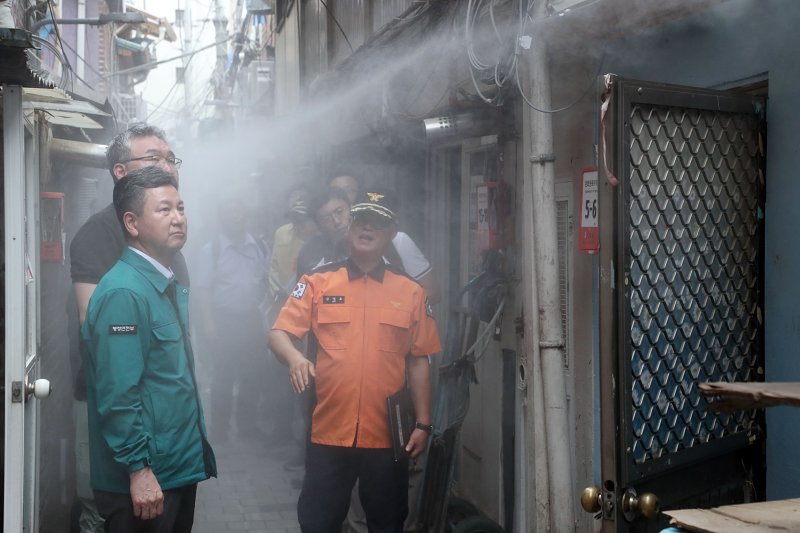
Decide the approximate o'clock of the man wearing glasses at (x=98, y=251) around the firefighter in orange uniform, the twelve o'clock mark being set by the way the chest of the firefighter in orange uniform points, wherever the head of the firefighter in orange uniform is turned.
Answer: The man wearing glasses is roughly at 3 o'clock from the firefighter in orange uniform.

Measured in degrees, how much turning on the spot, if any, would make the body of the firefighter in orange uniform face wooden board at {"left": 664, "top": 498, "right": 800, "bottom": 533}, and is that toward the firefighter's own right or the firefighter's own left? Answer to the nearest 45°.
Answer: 0° — they already face it

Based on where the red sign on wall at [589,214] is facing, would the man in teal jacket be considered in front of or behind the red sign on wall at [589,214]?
in front

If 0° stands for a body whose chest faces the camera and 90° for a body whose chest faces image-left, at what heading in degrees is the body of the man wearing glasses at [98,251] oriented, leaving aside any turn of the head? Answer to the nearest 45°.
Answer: approximately 315°

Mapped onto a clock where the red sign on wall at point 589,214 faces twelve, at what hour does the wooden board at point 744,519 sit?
The wooden board is roughly at 10 o'clock from the red sign on wall.

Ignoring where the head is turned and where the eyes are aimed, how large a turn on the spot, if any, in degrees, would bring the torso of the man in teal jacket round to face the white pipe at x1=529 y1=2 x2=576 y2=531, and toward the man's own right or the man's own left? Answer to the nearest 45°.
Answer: approximately 45° to the man's own left

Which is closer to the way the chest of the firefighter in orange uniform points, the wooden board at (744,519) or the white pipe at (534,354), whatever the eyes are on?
the wooden board

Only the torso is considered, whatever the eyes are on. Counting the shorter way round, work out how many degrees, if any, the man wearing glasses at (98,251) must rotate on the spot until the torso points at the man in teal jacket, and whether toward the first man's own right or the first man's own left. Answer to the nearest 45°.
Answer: approximately 45° to the first man's own right

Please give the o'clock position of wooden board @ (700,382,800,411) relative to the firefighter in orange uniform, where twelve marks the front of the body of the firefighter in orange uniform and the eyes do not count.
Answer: The wooden board is roughly at 11 o'clock from the firefighter in orange uniform.

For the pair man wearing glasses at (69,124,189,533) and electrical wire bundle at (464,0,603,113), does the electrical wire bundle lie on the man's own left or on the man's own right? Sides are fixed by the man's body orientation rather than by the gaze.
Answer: on the man's own left

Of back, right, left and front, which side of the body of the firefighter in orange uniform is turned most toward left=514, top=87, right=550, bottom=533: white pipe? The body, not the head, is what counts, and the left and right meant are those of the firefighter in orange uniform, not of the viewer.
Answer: left
